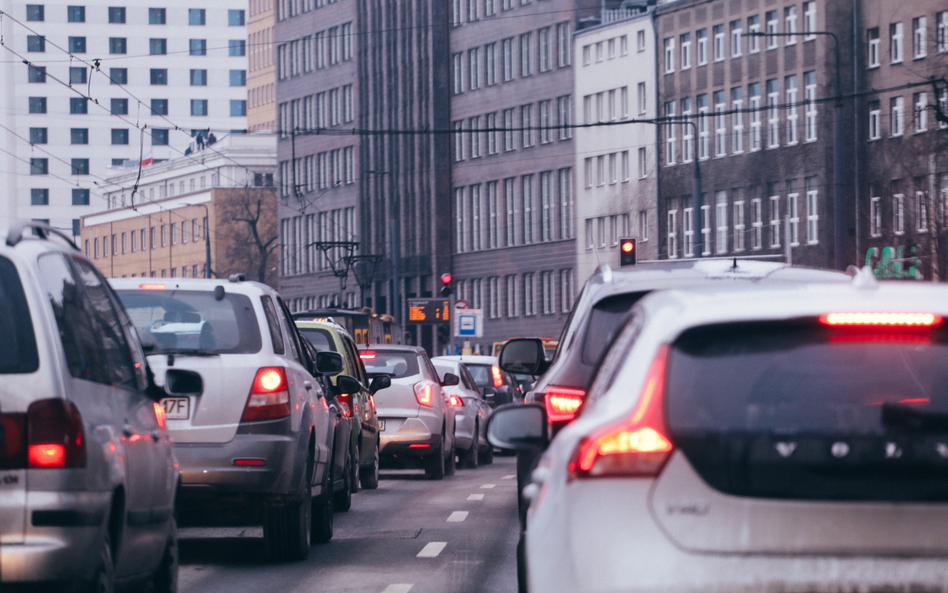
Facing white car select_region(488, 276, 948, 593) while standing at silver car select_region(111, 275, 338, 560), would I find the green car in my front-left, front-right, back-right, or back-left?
back-left

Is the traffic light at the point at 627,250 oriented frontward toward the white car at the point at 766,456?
yes

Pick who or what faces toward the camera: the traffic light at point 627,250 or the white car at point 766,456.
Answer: the traffic light

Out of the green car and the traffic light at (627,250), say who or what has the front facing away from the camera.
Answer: the green car

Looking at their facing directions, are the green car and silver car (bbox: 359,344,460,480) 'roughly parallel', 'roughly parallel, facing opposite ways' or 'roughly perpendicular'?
roughly parallel

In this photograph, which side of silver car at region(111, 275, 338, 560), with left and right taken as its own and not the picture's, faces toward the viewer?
back

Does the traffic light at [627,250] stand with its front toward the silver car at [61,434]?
yes

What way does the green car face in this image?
away from the camera

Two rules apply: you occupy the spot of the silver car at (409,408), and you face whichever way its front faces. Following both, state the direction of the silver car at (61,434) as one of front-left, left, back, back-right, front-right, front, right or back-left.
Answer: back

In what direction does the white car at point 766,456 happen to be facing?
away from the camera

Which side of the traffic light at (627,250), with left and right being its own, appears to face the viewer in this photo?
front

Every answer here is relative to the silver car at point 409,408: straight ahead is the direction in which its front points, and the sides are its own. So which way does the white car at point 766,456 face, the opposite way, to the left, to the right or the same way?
the same way

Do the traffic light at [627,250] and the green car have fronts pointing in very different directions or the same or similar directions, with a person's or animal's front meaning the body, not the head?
very different directions

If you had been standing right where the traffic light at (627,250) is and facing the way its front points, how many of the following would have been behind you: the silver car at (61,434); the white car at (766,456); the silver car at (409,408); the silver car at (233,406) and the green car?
0

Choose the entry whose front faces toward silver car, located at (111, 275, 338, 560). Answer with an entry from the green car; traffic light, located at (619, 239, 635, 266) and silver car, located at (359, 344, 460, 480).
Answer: the traffic light

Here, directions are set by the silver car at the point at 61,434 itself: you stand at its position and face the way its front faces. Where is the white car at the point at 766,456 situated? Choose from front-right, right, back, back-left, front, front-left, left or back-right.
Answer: right

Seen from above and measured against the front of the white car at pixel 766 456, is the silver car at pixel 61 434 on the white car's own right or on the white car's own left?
on the white car's own left

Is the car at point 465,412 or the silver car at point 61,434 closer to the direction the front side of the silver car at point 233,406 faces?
the car

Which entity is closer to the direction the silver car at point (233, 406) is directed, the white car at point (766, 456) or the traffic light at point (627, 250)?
the traffic light
